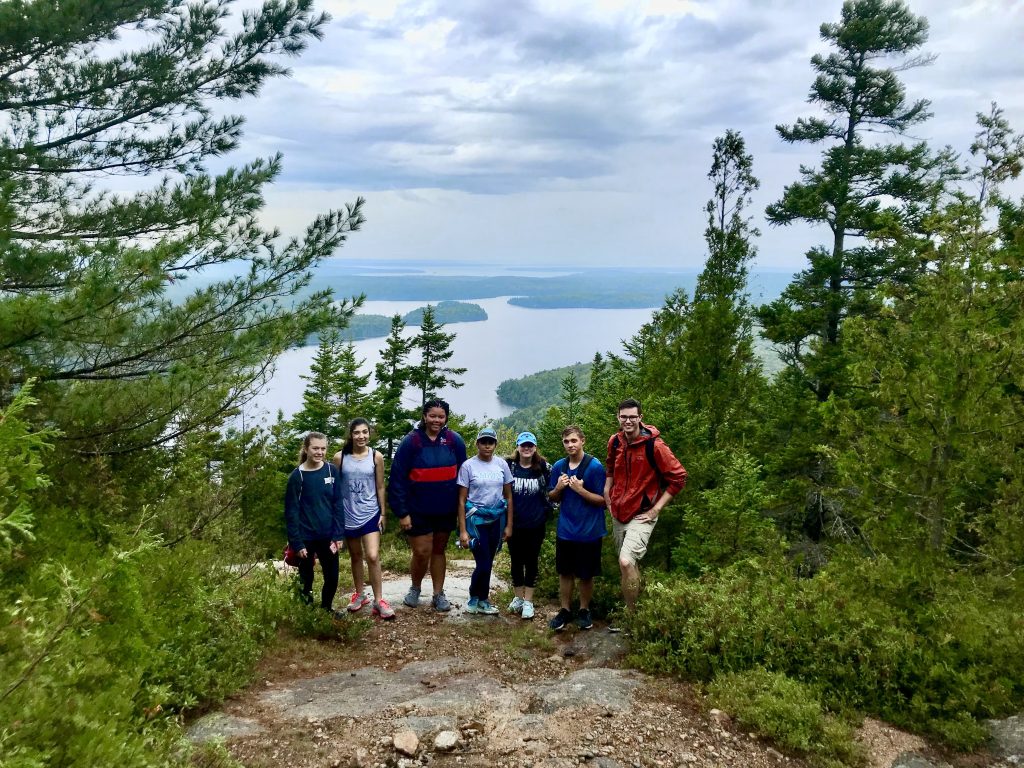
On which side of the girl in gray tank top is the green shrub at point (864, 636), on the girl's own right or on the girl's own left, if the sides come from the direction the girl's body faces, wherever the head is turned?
on the girl's own left

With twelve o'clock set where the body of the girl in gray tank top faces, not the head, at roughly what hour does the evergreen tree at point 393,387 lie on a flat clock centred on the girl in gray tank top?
The evergreen tree is roughly at 6 o'clock from the girl in gray tank top.

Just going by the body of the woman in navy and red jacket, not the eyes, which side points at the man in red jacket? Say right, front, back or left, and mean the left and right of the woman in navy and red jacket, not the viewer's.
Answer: left

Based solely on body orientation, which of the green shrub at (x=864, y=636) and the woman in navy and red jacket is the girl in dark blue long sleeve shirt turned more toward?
the green shrub

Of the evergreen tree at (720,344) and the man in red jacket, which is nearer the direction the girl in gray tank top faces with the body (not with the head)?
the man in red jacket

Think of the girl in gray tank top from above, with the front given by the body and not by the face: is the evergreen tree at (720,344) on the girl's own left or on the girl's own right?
on the girl's own left

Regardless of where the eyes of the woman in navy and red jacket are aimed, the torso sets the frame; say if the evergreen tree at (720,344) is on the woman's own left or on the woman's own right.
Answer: on the woman's own left

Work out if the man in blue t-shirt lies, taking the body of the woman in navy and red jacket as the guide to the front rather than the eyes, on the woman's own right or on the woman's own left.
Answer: on the woman's own left

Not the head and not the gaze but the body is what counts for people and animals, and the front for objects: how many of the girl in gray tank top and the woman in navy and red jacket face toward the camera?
2

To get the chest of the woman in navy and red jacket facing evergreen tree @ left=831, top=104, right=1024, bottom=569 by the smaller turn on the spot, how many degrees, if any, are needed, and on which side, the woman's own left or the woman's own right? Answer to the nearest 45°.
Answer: approximately 90° to the woman's own left

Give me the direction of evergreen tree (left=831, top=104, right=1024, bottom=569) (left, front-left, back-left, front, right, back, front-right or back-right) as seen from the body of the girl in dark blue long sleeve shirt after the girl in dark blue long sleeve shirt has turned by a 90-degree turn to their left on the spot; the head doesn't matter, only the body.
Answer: front

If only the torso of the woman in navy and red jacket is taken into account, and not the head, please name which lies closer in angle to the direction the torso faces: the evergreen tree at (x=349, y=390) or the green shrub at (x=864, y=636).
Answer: the green shrub
